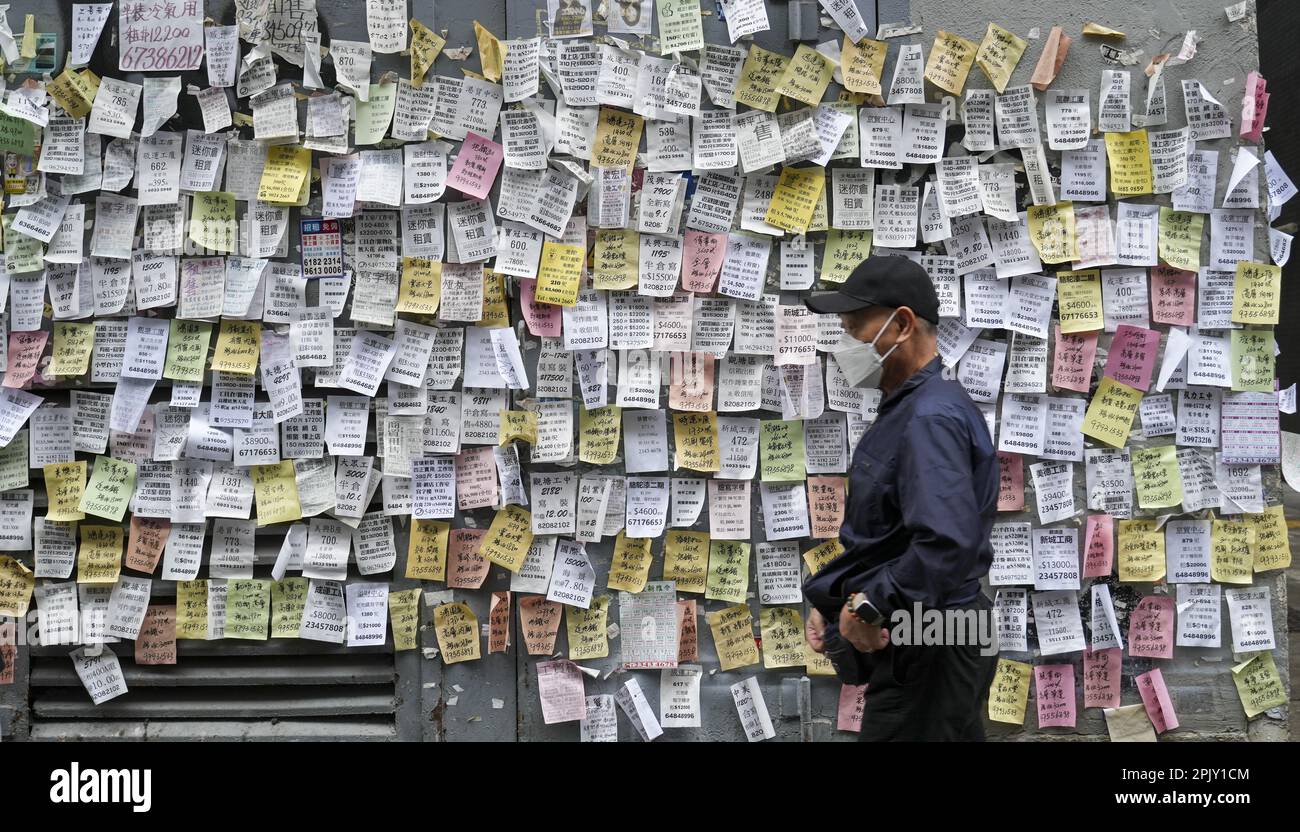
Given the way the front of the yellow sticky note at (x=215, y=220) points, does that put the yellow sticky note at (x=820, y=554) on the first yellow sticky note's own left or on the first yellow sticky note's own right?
on the first yellow sticky note's own left

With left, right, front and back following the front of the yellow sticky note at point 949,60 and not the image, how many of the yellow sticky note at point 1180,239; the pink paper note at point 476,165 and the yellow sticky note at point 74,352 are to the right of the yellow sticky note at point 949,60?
2

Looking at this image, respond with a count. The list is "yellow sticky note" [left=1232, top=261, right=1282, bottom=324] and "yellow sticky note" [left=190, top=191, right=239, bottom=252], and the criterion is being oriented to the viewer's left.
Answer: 0

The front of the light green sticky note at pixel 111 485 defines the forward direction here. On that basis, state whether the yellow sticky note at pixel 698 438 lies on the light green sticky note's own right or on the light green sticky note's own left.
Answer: on the light green sticky note's own left

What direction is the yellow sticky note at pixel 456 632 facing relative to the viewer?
toward the camera

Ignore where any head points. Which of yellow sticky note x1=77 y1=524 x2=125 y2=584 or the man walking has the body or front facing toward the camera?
the yellow sticky note

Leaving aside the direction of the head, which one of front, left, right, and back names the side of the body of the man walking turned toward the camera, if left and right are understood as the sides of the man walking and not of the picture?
left

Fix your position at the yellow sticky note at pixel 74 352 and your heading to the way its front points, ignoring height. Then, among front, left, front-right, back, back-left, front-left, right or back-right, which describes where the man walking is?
front-left

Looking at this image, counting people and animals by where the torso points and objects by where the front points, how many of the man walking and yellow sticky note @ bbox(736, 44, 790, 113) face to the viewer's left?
1

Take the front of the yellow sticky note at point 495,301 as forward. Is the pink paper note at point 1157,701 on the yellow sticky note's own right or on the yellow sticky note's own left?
on the yellow sticky note's own left

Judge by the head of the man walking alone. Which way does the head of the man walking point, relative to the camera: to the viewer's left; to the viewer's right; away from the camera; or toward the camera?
to the viewer's left

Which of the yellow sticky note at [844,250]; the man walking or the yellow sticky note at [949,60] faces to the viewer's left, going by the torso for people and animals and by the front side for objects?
the man walking

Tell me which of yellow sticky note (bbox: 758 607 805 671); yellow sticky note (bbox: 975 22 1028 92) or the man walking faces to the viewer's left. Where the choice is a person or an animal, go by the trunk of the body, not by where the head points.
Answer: the man walking

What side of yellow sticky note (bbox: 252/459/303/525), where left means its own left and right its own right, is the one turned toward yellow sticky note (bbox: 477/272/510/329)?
left

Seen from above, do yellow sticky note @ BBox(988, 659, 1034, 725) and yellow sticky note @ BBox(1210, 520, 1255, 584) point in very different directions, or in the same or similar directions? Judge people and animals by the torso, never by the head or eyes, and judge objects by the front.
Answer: same or similar directions

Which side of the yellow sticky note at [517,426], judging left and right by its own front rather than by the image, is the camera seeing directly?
front
